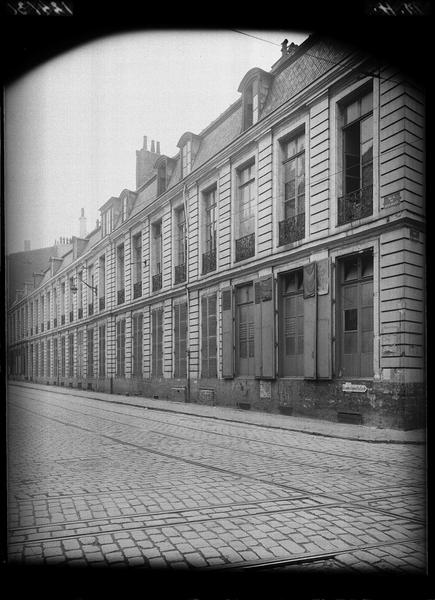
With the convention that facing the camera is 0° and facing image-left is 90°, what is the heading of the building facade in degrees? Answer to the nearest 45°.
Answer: approximately 45°
